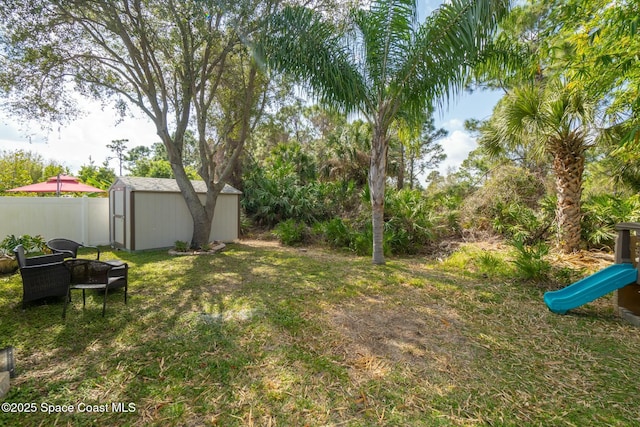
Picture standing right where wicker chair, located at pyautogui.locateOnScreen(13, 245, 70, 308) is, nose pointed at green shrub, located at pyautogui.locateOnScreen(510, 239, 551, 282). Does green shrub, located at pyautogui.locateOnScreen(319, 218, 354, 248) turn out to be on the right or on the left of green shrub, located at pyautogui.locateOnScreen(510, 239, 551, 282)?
left

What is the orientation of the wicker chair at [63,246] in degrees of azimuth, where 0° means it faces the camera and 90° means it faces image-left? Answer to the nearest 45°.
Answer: approximately 315°

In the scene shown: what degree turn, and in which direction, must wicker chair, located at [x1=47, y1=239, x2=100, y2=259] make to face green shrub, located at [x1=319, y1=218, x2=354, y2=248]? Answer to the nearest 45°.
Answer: approximately 45° to its left

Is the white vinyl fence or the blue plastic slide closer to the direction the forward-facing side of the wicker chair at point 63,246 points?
the blue plastic slide

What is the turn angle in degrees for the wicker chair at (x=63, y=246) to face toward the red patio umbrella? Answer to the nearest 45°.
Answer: approximately 135° to its left

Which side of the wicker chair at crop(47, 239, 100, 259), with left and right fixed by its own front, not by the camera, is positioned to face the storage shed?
left
